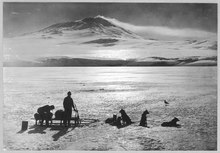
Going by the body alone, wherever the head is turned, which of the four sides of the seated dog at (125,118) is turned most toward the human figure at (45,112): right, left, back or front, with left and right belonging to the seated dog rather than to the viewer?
front

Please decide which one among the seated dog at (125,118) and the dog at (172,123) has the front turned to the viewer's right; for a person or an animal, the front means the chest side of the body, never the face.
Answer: the dog

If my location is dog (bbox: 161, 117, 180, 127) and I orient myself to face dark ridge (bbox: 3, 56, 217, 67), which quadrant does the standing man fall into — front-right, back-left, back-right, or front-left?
front-left

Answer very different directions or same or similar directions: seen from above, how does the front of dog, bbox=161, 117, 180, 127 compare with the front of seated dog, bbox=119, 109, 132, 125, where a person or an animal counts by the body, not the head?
very different directions

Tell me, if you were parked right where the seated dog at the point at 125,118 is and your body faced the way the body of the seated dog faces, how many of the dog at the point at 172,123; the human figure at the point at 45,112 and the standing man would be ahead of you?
2

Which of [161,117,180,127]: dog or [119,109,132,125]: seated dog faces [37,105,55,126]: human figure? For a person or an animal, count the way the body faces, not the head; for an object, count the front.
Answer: the seated dog

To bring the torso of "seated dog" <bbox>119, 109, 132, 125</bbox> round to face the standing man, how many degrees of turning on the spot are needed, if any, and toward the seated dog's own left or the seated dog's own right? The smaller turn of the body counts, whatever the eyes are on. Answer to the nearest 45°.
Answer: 0° — it already faces them

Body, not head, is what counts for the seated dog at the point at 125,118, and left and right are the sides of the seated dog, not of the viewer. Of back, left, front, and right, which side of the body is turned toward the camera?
left

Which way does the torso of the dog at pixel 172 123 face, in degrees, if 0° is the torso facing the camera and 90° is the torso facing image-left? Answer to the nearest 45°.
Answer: approximately 270°

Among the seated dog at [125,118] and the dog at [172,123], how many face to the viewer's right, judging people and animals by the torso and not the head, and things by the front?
1

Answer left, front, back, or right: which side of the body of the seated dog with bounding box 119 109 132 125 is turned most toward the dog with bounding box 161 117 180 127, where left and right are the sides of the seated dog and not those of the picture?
back
